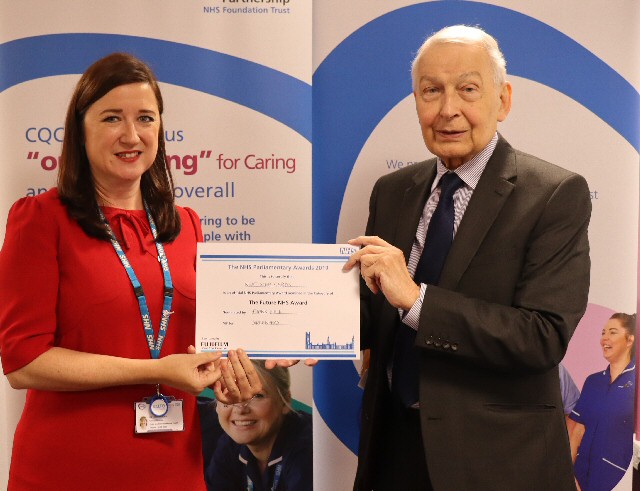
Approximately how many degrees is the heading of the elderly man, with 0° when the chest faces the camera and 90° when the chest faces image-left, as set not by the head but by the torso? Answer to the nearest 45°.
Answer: approximately 45°

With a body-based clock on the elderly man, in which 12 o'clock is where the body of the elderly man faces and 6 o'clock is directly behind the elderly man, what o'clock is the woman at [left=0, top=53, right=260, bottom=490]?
The woman is roughly at 1 o'clock from the elderly man.

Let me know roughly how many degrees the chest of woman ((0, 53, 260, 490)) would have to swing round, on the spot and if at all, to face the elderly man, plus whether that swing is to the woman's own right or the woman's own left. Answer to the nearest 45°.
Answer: approximately 45° to the woman's own left

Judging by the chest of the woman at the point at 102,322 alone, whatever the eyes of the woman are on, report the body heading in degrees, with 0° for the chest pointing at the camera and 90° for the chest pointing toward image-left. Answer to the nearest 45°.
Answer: approximately 315°

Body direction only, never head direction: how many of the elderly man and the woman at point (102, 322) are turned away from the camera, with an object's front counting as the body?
0
